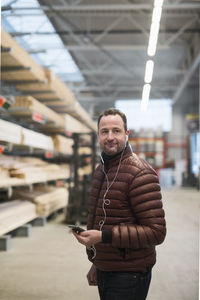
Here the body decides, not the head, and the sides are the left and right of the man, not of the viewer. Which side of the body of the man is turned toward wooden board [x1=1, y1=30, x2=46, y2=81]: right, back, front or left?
right

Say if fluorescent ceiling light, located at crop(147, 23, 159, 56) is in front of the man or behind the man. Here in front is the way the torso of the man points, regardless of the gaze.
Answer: behind

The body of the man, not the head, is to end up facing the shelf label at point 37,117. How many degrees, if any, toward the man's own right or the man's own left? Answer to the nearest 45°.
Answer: approximately 135° to the man's own right

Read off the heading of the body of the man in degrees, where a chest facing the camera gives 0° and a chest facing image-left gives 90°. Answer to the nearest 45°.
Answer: approximately 45°
